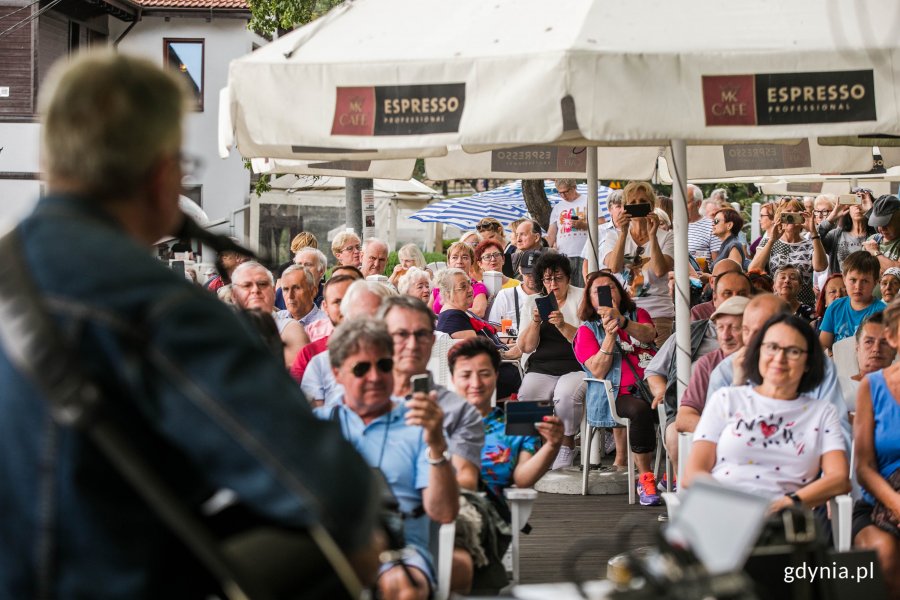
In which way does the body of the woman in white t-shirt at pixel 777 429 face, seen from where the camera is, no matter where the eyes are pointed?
toward the camera

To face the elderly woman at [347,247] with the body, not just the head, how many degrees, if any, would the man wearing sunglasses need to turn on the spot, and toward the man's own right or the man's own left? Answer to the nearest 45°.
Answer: approximately 135° to the man's own left

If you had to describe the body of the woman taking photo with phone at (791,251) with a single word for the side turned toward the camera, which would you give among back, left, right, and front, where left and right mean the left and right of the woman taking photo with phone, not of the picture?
front

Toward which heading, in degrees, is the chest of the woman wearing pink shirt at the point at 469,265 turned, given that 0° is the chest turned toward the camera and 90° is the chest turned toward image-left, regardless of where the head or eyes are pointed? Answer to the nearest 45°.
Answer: approximately 0°

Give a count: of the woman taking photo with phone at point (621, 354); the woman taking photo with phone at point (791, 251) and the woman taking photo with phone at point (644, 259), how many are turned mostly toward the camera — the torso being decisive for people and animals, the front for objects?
3

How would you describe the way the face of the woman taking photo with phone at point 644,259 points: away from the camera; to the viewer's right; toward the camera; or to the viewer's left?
toward the camera

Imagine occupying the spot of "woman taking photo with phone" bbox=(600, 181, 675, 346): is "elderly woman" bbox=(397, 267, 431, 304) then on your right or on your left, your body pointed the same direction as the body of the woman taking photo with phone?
on your right

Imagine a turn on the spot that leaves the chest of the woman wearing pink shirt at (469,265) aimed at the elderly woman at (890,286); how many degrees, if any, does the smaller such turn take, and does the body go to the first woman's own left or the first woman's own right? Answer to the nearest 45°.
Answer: approximately 45° to the first woman's own left

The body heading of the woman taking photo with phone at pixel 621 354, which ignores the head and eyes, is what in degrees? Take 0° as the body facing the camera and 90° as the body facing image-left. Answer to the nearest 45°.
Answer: approximately 0°
